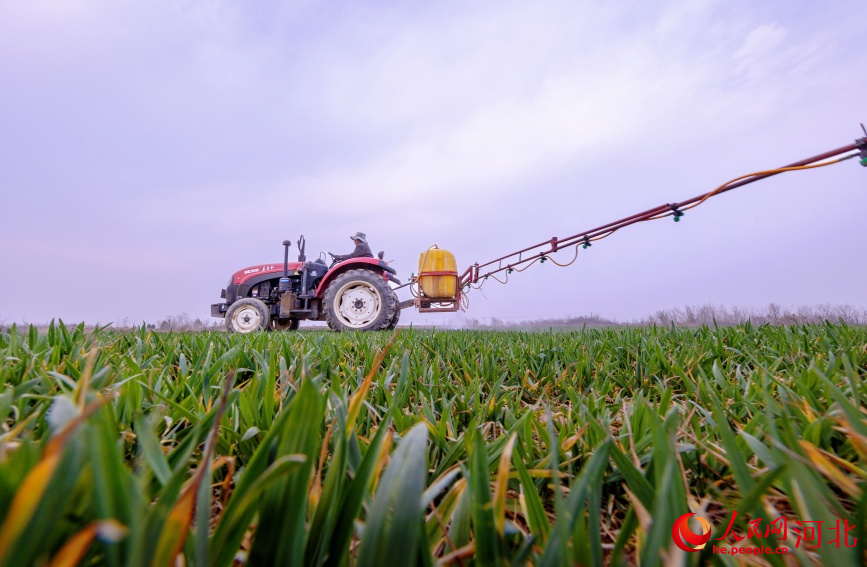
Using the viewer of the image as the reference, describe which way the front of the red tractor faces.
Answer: facing to the left of the viewer

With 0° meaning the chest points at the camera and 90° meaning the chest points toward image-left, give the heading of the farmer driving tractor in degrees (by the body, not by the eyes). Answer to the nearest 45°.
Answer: approximately 90°
